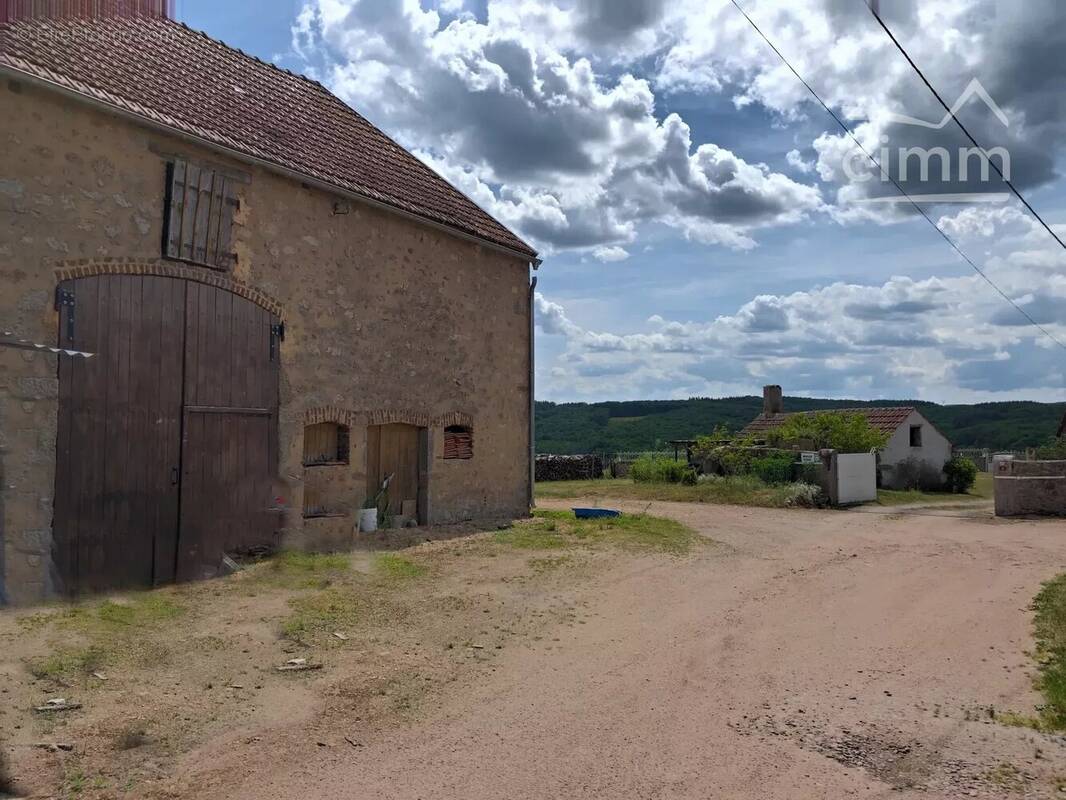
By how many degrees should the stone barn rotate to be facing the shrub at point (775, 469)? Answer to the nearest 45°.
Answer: approximately 90° to its left

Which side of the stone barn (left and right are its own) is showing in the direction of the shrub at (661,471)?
left

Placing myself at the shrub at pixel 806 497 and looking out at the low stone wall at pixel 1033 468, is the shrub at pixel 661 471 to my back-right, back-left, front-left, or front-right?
back-left

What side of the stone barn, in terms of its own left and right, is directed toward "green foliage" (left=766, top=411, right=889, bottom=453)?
left

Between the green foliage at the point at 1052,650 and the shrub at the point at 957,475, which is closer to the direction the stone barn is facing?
the green foliage

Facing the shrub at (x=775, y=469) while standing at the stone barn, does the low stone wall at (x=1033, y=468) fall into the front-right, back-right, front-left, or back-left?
front-right

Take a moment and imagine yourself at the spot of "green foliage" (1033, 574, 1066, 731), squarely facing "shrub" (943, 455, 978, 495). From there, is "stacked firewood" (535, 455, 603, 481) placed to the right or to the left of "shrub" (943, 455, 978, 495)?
left

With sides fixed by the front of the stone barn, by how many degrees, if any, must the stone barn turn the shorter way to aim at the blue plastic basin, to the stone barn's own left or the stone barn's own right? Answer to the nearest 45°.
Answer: approximately 90° to the stone barn's own left

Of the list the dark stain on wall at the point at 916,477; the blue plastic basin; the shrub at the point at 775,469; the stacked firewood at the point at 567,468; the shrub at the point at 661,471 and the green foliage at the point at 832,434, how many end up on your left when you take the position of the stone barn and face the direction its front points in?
6

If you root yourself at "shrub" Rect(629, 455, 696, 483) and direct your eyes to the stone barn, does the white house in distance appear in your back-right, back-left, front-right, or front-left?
back-left

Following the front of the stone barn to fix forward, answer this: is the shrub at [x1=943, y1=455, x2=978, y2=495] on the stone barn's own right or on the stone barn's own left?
on the stone barn's own left

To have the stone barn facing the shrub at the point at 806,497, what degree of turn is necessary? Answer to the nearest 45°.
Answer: approximately 90° to its left
